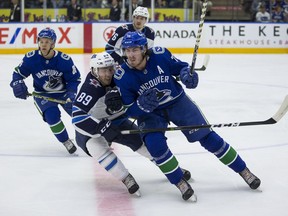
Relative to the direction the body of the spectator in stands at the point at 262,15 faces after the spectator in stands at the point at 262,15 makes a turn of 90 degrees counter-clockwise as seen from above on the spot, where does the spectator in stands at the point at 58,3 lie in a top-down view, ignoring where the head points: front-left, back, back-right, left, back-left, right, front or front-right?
back

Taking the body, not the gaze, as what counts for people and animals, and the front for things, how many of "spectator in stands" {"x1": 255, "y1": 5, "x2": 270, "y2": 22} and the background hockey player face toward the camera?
2

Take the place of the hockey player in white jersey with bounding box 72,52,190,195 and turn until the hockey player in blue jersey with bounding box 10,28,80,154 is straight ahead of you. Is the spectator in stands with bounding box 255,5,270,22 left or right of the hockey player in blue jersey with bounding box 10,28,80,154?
right

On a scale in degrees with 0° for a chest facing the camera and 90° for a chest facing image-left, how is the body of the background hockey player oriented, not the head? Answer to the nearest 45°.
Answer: approximately 0°

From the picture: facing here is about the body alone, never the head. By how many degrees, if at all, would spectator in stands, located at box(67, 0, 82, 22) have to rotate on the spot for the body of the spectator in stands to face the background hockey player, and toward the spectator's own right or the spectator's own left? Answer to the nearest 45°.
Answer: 0° — they already face them

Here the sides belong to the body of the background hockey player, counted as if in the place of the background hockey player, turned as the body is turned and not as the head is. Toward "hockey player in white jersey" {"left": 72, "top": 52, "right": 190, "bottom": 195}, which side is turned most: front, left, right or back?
front

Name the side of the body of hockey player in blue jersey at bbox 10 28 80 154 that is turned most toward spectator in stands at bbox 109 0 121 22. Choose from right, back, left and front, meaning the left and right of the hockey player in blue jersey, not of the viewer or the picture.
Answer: back

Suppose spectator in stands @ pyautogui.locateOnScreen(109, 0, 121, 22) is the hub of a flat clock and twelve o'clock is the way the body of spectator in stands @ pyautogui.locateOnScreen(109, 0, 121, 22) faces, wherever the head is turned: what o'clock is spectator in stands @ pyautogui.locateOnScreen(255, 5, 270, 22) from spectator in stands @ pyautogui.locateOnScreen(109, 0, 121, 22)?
spectator in stands @ pyautogui.locateOnScreen(255, 5, 270, 22) is roughly at 9 o'clock from spectator in stands @ pyautogui.locateOnScreen(109, 0, 121, 22).

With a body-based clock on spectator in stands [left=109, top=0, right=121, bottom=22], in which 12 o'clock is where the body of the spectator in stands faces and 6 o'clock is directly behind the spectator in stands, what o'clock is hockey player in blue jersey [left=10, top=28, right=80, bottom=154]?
The hockey player in blue jersey is roughly at 12 o'clock from the spectator in stands.

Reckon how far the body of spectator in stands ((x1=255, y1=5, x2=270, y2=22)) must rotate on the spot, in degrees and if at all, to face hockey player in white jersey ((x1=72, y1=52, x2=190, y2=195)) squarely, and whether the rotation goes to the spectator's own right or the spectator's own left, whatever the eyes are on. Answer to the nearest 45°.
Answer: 0° — they already face them
